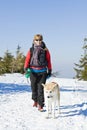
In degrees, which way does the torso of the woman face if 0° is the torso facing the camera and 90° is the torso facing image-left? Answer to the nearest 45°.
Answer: approximately 0°
